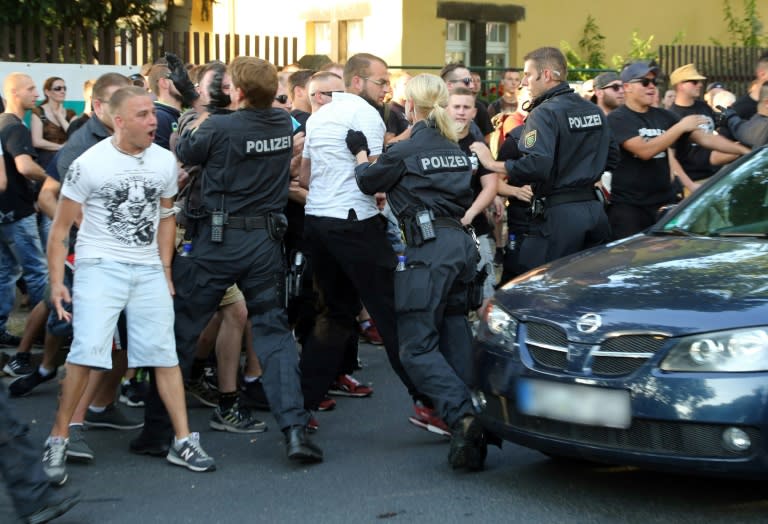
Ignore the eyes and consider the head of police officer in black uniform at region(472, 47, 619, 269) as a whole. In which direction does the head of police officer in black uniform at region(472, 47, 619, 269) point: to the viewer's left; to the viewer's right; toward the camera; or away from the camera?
to the viewer's left

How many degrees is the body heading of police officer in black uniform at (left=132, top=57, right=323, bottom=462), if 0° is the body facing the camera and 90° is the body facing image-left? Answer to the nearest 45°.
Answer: approximately 135°

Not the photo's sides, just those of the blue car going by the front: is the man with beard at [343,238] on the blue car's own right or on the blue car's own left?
on the blue car's own right

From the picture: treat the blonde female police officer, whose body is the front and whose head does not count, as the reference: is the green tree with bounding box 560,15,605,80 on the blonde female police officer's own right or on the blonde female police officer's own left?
on the blonde female police officer's own right

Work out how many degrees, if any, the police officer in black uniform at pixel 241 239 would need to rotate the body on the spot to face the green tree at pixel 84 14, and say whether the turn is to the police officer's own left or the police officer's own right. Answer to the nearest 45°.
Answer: approximately 45° to the police officer's own right

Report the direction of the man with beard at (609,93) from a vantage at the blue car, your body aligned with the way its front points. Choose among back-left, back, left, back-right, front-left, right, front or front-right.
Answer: back-right

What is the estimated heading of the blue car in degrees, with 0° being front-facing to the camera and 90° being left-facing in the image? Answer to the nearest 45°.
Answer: approximately 45°
